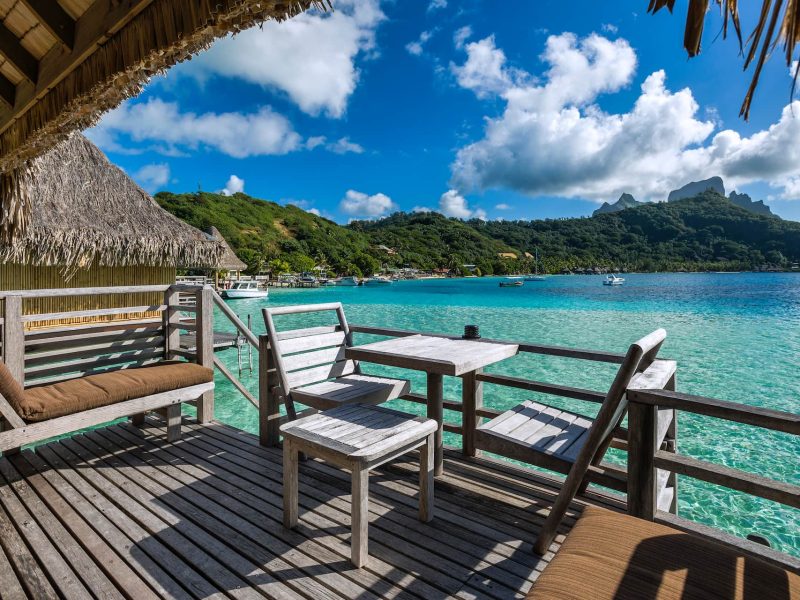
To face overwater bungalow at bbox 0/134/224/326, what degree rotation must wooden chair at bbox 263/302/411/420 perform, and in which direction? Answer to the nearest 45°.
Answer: approximately 180°

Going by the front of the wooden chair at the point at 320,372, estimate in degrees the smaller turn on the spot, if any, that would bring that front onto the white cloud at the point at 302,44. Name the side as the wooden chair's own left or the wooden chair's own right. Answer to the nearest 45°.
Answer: approximately 135° to the wooden chair's own left

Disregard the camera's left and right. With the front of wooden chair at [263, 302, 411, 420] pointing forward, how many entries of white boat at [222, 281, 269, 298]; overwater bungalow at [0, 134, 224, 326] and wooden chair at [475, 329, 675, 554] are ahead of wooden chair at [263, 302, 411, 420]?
1

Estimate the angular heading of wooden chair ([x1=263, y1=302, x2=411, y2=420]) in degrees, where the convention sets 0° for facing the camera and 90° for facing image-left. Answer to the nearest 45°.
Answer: approximately 315°

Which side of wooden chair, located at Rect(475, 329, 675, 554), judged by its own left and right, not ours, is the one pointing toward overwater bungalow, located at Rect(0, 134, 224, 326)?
front

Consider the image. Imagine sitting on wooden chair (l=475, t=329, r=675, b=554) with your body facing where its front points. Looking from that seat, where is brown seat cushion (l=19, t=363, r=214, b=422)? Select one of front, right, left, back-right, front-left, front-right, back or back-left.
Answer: front-left

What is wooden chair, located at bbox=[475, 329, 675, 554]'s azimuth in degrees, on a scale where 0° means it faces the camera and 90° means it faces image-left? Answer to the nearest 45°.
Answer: approximately 135°

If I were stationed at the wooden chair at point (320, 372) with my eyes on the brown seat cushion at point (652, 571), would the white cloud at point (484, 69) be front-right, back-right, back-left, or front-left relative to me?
back-left

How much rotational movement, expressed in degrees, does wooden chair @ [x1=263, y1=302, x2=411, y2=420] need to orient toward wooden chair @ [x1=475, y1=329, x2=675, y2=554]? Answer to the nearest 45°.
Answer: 0° — it already faces it

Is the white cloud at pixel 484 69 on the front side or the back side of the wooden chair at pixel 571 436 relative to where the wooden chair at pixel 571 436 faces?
on the front side
